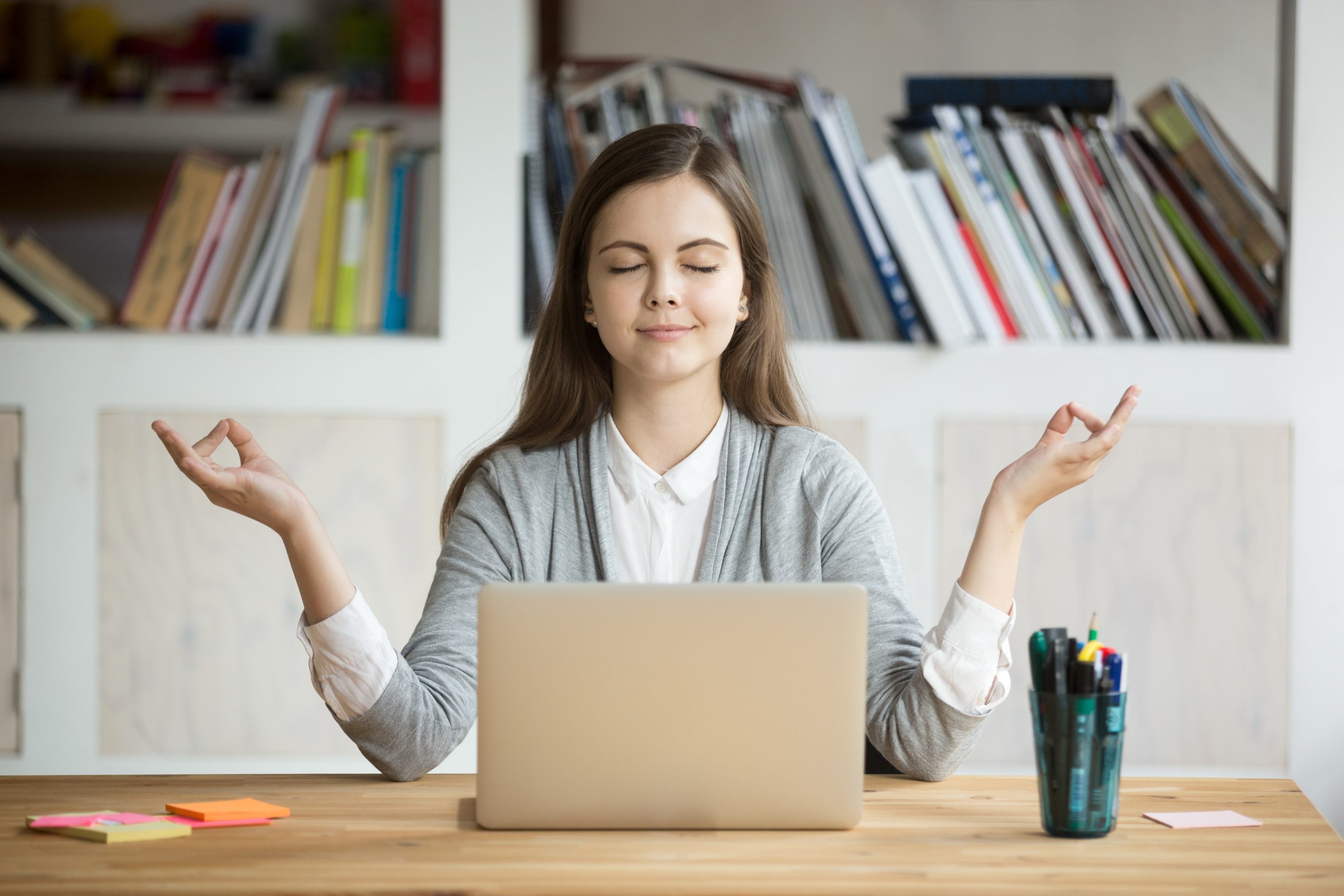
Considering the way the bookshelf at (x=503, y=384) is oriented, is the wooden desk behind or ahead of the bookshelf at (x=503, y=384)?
ahead

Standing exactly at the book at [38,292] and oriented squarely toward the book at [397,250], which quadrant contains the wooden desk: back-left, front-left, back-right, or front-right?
front-right

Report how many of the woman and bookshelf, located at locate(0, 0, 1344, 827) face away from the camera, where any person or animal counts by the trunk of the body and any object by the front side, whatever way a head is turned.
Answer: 0

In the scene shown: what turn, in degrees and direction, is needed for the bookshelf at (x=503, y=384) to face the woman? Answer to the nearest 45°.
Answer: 0° — it already faces them

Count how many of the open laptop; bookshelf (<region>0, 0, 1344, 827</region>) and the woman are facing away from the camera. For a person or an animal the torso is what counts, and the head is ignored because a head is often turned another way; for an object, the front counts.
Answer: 1

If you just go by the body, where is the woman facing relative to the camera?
toward the camera

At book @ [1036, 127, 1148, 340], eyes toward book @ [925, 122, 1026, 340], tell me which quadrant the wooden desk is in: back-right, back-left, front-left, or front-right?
front-left

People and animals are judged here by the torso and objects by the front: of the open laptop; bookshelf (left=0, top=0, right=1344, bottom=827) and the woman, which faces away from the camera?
the open laptop

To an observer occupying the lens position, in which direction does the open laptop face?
facing away from the viewer

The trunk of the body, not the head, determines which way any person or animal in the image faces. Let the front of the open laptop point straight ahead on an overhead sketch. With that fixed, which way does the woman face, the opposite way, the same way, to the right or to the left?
the opposite way

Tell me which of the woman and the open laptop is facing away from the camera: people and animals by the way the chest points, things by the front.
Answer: the open laptop

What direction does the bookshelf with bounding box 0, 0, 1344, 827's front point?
toward the camera

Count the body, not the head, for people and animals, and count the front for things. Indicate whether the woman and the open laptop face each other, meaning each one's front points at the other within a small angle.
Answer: yes

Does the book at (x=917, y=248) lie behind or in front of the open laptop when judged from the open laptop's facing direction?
in front
